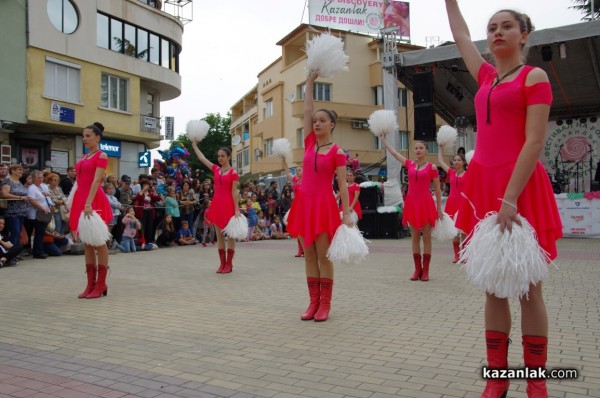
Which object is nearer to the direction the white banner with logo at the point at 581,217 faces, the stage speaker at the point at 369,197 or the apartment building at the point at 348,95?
the stage speaker

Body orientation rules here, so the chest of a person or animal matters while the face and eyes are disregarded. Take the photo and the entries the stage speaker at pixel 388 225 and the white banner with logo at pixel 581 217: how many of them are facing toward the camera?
2

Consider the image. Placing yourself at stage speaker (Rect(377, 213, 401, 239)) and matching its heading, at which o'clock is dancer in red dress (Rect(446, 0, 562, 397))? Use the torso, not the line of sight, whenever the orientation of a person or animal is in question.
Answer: The dancer in red dress is roughly at 12 o'clock from the stage speaker.

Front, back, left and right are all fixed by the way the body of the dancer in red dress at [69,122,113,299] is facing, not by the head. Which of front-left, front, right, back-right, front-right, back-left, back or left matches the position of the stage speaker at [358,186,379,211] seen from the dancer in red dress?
back

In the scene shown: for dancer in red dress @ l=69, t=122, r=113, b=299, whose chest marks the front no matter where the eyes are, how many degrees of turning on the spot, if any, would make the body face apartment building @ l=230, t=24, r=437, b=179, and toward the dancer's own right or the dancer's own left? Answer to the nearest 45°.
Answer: approximately 180°

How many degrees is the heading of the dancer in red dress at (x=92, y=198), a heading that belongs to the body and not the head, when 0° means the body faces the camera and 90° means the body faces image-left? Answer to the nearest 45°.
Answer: approximately 45°

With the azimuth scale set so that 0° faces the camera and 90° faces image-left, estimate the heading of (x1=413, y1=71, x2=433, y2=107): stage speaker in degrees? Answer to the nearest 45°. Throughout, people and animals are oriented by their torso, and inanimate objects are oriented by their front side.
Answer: approximately 0°

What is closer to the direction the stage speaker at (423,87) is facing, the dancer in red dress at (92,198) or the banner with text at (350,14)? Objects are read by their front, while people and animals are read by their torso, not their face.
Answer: the dancer in red dress

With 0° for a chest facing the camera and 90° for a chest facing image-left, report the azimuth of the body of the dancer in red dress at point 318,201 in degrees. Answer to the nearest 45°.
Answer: approximately 45°
